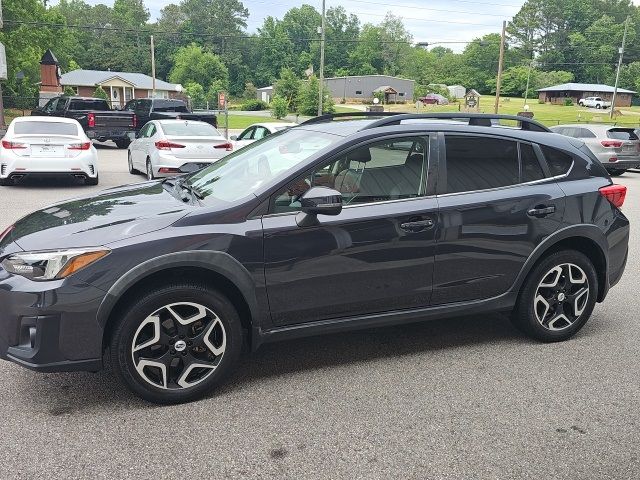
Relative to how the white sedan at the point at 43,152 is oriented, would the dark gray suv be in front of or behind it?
behind

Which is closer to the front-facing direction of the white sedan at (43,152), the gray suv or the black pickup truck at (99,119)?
the black pickup truck

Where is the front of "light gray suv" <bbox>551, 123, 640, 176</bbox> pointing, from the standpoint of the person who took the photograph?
facing away from the viewer and to the left of the viewer

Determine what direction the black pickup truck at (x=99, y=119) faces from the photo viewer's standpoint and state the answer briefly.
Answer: facing away from the viewer and to the left of the viewer

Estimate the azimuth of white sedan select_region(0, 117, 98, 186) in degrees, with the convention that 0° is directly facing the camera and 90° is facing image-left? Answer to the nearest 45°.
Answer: approximately 180°

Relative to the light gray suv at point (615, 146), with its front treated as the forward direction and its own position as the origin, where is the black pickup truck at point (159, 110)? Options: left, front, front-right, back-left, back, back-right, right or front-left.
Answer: front-left

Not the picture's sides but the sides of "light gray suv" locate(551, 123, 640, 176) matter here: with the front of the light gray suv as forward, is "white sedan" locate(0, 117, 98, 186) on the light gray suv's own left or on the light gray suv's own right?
on the light gray suv's own left
